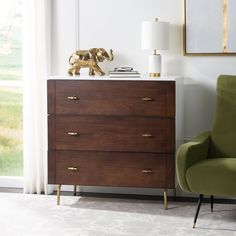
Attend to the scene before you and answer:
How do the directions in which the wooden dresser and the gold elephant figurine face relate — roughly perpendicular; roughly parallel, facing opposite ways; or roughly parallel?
roughly perpendicular

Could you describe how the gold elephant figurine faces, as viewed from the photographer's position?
facing to the right of the viewer

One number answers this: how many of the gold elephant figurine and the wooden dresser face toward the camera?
1

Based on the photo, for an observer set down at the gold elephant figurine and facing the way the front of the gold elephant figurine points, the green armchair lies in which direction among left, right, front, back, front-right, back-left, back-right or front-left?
front-right

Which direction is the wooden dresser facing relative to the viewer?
toward the camera
